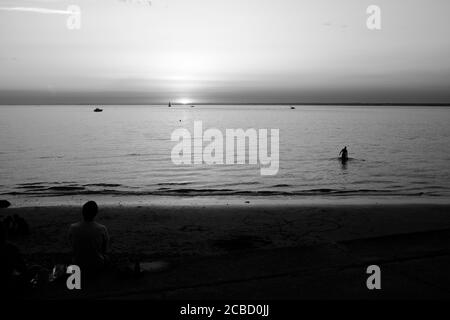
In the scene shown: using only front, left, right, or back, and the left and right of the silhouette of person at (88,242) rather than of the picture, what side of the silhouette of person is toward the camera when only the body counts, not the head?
back

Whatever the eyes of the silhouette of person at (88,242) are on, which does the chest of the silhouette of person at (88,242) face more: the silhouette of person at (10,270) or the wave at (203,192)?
the wave

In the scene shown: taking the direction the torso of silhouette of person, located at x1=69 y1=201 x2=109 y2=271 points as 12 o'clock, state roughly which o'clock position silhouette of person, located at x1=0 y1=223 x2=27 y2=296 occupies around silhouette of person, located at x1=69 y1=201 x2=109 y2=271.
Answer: silhouette of person, located at x1=0 y1=223 x2=27 y2=296 is roughly at 8 o'clock from silhouette of person, located at x1=69 y1=201 x2=109 y2=271.

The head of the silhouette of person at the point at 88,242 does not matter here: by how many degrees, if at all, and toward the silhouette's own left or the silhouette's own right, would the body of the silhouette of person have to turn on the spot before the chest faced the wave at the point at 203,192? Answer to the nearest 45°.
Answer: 0° — they already face it
